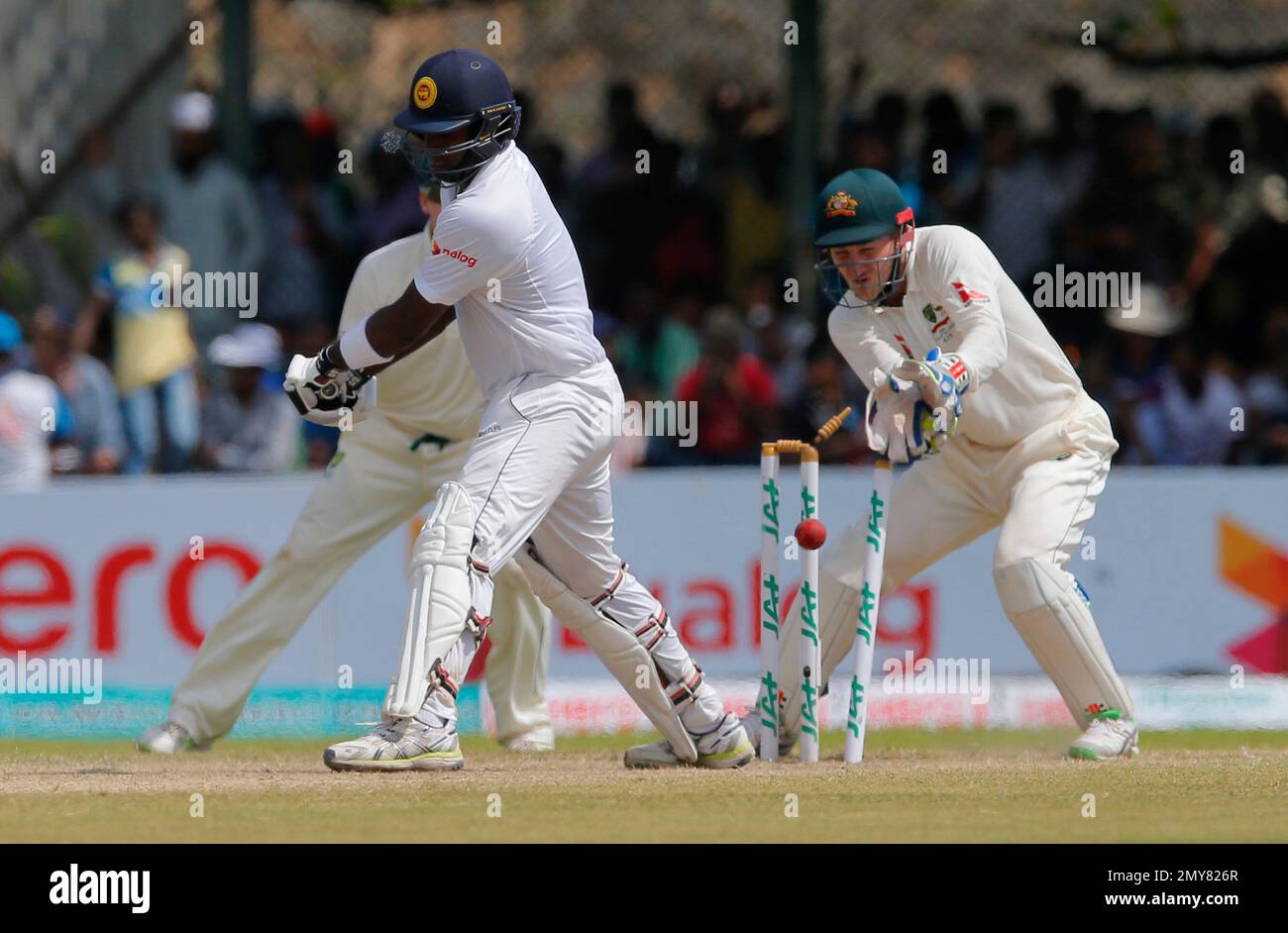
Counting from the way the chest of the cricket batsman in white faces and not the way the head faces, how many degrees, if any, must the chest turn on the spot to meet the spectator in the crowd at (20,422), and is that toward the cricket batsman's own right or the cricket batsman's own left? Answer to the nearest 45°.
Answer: approximately 45° to the cricket batsman's own right

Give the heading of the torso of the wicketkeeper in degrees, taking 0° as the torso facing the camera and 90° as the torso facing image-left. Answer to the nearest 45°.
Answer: approximately 45°

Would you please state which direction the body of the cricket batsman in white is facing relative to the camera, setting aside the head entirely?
to the viewer's left

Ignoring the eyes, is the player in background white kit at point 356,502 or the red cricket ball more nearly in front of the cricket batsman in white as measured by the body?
the player in background white kit

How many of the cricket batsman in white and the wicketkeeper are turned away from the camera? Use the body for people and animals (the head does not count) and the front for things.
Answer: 0

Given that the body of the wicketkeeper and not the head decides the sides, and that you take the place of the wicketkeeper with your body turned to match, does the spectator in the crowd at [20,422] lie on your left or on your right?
on your right

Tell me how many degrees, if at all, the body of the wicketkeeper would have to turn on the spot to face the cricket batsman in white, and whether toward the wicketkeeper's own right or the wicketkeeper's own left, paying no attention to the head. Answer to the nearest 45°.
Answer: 0° — they already face them

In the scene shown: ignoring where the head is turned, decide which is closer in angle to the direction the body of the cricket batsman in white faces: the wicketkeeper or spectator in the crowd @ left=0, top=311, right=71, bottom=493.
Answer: the spectator in the crowd

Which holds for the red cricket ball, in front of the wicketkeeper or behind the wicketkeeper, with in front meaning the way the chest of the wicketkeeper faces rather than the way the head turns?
in front

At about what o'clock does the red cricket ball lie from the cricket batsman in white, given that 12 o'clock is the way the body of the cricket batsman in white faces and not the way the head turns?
The red cricket ball is roughly at 5 o'clock from the cricket batsman in white.
